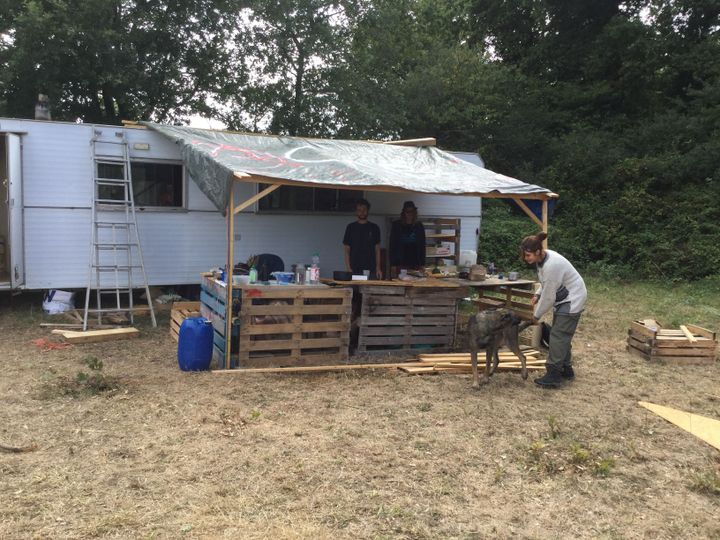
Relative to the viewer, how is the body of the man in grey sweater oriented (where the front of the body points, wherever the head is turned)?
to the viewer's left

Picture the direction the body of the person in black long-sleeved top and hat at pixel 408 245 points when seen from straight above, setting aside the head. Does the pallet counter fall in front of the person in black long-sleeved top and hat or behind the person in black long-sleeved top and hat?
in front

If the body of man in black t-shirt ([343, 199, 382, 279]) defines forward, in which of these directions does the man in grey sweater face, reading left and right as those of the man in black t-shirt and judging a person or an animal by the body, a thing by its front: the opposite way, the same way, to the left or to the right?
to the right

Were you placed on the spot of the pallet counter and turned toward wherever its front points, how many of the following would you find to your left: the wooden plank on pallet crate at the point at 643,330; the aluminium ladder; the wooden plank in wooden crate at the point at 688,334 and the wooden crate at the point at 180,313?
2

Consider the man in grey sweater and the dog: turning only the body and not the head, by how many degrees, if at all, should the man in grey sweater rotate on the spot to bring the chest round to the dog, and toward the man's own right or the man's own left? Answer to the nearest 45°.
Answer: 0° — they already face it

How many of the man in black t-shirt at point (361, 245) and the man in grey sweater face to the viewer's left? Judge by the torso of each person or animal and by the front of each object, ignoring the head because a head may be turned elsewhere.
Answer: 1

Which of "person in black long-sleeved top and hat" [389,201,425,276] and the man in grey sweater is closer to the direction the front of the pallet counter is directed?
the man in grey sweater

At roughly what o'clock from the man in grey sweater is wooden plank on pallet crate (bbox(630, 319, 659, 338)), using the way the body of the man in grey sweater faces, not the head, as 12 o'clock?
The wooden plank on pallet crate is roughly at 4 o'clock from the man in grey sweater.

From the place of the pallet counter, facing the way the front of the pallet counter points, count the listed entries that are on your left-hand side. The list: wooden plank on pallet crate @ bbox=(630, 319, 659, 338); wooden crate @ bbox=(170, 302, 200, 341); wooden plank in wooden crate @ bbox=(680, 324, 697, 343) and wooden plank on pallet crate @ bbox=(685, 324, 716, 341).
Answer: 3

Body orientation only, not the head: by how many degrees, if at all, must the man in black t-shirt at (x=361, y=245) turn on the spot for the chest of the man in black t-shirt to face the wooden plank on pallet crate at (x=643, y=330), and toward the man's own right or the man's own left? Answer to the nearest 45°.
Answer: approximately 90° to the man's own left

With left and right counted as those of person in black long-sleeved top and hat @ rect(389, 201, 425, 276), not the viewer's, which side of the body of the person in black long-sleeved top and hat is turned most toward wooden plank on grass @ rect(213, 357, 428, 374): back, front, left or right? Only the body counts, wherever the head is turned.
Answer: front

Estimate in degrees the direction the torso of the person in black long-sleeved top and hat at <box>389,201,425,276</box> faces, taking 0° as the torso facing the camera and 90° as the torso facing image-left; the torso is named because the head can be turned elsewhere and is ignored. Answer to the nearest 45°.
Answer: approximately 0°
